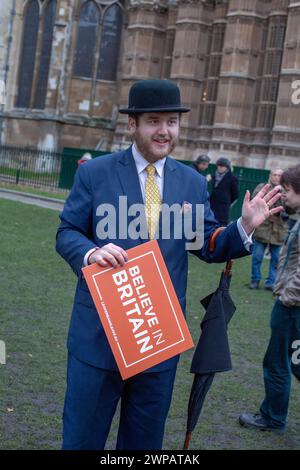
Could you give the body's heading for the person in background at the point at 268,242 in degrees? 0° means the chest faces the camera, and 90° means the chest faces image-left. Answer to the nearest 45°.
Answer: approximately 0°

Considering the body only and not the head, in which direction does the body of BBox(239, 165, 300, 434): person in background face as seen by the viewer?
to the viewer's left

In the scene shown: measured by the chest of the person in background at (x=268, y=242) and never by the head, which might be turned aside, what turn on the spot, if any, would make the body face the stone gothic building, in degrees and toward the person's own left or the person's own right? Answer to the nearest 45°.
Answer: approximately 180°

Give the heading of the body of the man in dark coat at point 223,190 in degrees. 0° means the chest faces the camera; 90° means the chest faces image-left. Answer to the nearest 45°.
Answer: approximately 45°

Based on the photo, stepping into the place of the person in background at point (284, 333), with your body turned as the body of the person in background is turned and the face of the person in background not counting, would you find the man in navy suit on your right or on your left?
on your left

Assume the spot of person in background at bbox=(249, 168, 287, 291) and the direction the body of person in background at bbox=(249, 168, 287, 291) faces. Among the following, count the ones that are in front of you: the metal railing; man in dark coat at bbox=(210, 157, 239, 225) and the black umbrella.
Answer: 1

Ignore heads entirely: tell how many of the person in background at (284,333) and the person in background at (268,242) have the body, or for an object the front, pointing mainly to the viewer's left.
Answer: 1

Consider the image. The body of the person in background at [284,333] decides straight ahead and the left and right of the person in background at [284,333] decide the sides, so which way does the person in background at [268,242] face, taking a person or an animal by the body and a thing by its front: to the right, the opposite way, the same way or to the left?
to the left

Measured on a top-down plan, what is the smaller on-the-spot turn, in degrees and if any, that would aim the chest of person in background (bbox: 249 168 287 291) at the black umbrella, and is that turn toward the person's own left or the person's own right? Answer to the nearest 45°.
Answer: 0° — they already face it

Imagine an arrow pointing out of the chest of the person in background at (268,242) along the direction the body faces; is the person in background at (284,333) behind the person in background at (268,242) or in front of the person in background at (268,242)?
in front

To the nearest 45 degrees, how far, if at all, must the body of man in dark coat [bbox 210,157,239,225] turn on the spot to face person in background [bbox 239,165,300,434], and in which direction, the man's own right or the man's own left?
approximately 45° to the man's own left

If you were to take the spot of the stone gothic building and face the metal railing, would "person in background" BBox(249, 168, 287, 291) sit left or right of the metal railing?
left
